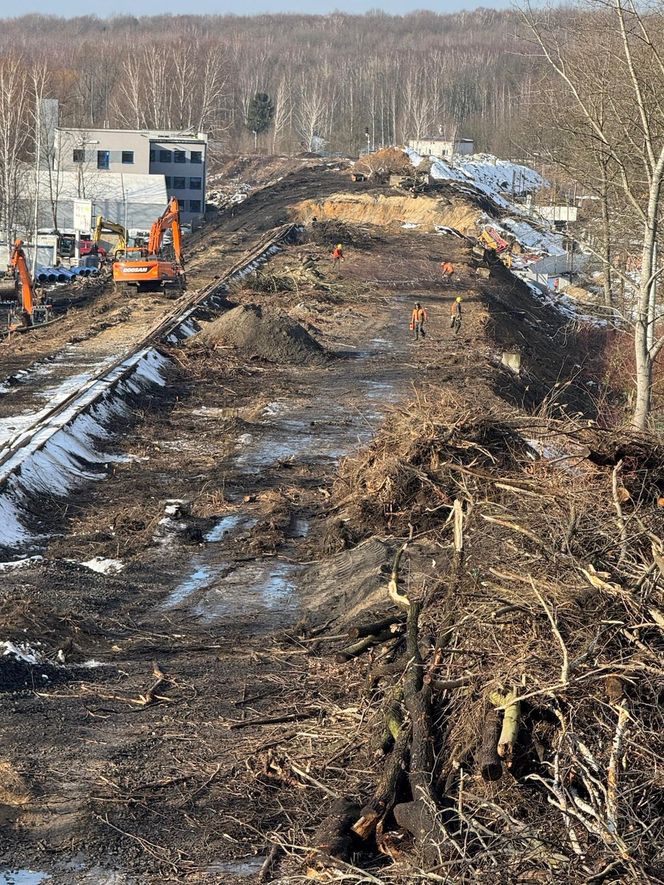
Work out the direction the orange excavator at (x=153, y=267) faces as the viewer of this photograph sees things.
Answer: facing away from the viewer and to the right of the viewer

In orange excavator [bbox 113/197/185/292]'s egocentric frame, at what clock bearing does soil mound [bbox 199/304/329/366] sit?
The soil mound is roughly at 4 o'clock from the orange excavator.

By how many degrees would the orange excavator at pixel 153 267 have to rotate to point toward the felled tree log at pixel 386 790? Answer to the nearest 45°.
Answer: approximately 135° to its right

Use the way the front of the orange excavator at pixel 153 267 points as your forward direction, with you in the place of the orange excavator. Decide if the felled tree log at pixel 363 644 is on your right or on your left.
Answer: on your right

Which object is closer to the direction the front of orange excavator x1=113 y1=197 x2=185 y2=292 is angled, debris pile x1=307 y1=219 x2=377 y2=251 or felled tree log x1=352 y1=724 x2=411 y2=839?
the debris pile

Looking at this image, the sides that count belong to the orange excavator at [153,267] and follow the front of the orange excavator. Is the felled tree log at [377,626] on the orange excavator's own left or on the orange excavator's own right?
on the orange excavator's own right

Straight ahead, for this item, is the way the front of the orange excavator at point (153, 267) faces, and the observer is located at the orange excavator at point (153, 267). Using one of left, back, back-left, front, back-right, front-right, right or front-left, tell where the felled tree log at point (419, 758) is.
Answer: back-right

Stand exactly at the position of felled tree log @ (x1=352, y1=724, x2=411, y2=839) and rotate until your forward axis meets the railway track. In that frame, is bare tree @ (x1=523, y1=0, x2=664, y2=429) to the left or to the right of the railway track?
right

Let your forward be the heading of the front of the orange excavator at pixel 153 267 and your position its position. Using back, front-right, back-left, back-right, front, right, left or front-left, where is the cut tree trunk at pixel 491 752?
back-right
